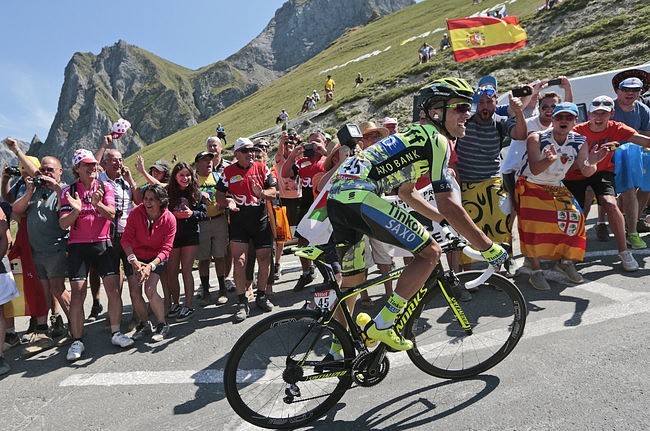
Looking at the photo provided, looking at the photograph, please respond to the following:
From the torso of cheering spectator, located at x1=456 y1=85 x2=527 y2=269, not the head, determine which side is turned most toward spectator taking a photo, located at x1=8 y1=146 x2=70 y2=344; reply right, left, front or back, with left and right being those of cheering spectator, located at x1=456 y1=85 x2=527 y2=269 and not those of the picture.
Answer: right

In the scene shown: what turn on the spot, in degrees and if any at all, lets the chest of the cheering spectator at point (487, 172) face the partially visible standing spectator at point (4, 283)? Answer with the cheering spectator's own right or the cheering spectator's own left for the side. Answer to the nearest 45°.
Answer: approximately 45° to the cheering spectator's own right

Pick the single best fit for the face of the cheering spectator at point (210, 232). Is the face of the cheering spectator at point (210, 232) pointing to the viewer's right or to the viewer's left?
to the viewer's right

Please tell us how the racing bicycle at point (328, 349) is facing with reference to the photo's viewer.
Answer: facing to the right of the viewer

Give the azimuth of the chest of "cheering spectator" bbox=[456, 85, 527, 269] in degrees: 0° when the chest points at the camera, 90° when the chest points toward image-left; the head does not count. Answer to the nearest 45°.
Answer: approximately 0°

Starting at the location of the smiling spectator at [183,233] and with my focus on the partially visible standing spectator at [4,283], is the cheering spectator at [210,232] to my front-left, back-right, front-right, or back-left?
back-right

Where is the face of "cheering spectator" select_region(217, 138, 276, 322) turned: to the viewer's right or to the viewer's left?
to the viewer's right

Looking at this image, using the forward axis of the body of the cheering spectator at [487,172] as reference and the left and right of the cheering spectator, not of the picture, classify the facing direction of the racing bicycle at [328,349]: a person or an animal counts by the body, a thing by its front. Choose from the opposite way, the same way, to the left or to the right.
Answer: to the left

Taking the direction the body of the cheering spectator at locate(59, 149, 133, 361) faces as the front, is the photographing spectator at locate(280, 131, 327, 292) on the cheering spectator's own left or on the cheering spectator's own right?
on the cheering spectator's own left
